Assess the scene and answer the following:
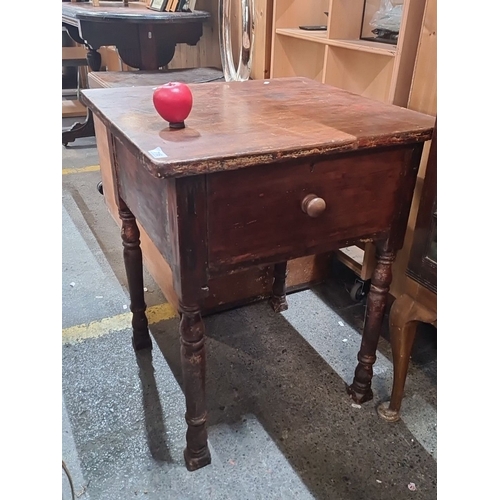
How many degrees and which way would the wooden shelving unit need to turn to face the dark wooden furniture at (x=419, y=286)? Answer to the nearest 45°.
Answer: approximately 45° to its left

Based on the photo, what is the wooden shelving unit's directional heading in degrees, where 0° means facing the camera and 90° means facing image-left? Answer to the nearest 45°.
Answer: approximately 45°

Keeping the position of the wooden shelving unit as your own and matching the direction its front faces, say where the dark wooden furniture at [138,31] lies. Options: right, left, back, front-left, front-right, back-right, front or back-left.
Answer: right
